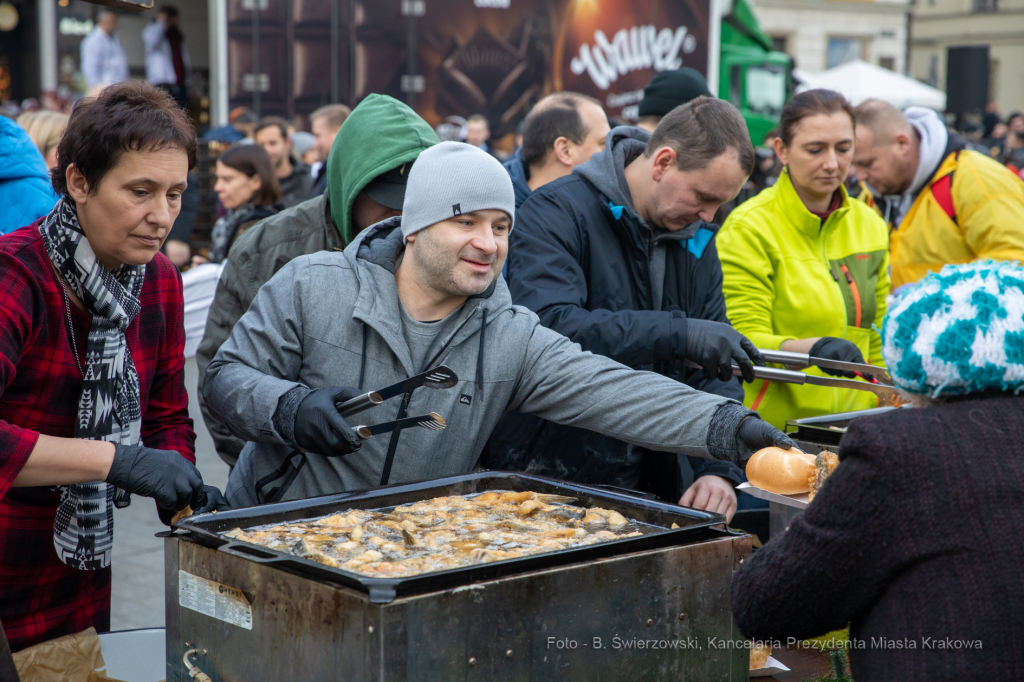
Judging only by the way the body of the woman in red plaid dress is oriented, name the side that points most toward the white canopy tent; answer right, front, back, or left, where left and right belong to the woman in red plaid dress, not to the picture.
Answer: left

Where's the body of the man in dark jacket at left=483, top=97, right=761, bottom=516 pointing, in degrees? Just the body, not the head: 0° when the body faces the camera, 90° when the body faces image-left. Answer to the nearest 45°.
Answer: approximately 315°

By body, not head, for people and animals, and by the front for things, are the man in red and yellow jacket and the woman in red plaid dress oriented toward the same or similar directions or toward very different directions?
very different directions

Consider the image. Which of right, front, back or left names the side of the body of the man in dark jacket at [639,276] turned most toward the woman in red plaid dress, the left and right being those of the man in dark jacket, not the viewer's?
right

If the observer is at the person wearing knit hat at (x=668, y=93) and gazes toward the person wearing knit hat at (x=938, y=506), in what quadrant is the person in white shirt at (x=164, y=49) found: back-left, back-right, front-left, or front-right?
back-right

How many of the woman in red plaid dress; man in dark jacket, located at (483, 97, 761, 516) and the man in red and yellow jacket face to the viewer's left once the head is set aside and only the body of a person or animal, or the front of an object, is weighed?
1

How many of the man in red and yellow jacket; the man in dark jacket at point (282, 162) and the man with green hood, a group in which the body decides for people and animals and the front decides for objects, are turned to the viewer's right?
1

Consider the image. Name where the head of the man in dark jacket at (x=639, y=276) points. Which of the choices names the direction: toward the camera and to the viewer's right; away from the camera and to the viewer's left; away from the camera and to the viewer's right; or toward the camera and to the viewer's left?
toward the camera and to the viewer's right

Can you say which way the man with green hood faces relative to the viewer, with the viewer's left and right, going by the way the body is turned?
facing to the right of the viewer

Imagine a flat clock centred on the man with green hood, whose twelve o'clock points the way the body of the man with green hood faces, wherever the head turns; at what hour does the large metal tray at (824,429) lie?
The large metal tray is roughly at 1 o'clock from the man with green hood.

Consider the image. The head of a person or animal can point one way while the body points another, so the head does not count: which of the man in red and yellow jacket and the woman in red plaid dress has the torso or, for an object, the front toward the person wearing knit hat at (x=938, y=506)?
the woman in red plaid dress

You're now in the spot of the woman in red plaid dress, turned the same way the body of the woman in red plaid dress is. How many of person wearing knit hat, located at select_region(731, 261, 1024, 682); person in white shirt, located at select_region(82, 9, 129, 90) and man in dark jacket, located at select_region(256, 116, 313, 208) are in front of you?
1

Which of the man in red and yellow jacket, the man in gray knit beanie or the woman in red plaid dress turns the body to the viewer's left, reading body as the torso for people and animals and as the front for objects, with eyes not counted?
the man in red and yellow jacket
